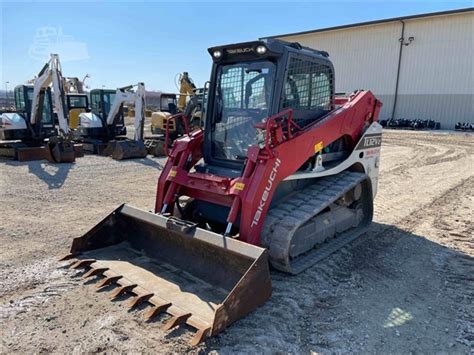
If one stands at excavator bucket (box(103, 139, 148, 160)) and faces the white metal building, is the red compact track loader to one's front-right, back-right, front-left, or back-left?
back-right

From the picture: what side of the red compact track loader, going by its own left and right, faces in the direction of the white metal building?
back

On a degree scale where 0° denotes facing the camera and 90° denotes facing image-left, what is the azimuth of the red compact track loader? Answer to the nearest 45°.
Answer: approximately 45°

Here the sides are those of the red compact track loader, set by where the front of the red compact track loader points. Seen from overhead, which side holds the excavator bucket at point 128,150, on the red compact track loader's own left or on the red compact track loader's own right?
on the red compact track loader's own right

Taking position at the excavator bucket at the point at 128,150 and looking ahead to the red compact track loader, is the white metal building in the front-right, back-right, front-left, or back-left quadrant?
back-left
